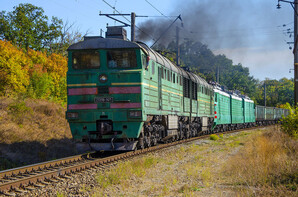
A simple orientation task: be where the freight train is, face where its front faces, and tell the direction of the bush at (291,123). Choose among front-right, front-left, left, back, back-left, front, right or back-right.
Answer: back

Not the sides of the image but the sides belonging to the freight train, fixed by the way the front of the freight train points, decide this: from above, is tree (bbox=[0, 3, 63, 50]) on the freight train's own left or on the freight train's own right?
on the freight train's own right

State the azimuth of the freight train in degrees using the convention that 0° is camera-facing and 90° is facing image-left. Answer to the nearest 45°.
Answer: approximately 45°
